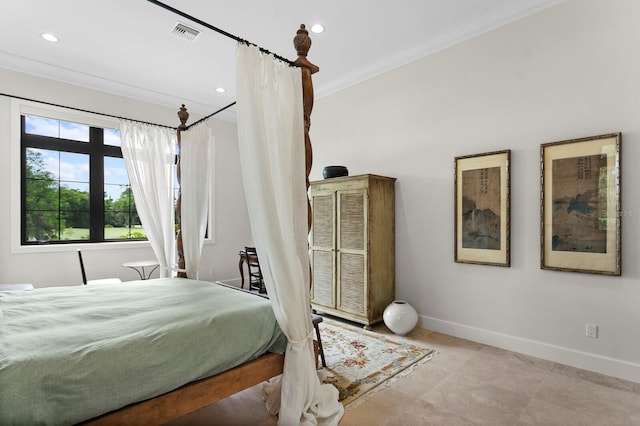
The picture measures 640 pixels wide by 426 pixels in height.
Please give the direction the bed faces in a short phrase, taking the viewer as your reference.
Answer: facing away from the viewer and to the right of the viewer

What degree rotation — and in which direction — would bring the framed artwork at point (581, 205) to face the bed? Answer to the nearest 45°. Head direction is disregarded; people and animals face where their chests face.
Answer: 0° — it already faces it

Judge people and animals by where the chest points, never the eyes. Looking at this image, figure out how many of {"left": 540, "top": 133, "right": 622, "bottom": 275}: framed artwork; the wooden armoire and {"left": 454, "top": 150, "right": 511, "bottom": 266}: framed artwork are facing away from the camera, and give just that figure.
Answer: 0

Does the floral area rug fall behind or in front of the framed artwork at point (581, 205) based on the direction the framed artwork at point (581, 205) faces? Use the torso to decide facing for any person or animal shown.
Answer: in front

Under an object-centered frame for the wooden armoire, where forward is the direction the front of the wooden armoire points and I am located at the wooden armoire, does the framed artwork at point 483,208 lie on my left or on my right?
on my left

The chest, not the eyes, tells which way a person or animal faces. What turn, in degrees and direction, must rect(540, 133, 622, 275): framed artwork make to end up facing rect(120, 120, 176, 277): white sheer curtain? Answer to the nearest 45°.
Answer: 0° — it already faces it

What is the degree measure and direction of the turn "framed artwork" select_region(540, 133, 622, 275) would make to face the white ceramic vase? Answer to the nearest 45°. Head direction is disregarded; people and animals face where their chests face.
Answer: approximately 45° to its right

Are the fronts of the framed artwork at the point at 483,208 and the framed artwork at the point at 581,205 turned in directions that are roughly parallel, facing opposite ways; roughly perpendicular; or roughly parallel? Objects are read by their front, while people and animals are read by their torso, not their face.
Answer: roughly parallel

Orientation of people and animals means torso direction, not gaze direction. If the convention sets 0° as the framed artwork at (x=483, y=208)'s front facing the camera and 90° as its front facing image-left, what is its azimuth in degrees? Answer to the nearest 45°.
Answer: approximately 45°

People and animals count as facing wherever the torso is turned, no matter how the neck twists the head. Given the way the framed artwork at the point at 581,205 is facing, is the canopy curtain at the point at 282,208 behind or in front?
in front

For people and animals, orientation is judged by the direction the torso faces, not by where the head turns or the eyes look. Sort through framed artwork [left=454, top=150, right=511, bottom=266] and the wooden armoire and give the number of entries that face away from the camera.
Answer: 0

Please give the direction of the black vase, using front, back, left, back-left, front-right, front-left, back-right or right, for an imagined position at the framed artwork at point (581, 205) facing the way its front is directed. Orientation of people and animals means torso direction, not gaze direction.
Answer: front-right

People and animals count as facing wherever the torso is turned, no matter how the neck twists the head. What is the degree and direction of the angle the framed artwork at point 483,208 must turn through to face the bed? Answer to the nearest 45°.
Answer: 0° — it already faces it

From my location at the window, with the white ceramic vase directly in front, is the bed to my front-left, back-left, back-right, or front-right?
front-right

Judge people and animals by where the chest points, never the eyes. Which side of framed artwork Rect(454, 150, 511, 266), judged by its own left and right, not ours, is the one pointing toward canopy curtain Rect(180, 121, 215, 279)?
front

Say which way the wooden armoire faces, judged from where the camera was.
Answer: facing the viewer and to the left of the viewer
